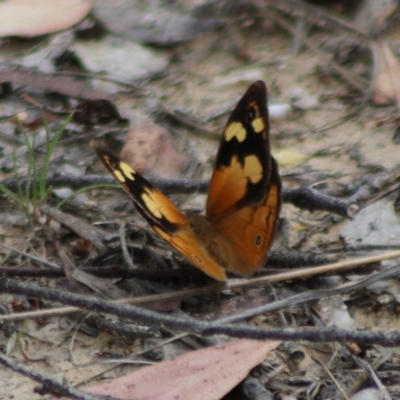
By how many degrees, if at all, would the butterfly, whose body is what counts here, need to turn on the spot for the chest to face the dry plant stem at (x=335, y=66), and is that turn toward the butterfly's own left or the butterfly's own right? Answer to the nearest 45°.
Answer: approximately 45° to the butterfly's own right

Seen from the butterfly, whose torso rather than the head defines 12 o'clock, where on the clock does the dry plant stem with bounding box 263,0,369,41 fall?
The dry plant stem is roughly at 2 o'clock from the butterfly.

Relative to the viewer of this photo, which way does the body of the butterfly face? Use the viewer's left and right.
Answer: facing away from the viewer and to the left of the viewer

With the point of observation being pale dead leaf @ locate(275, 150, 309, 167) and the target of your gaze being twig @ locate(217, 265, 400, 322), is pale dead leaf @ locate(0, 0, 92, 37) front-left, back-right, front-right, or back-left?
back-right

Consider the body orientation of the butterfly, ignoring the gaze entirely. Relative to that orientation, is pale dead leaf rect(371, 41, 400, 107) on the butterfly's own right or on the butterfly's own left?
on the butterfly's own right
